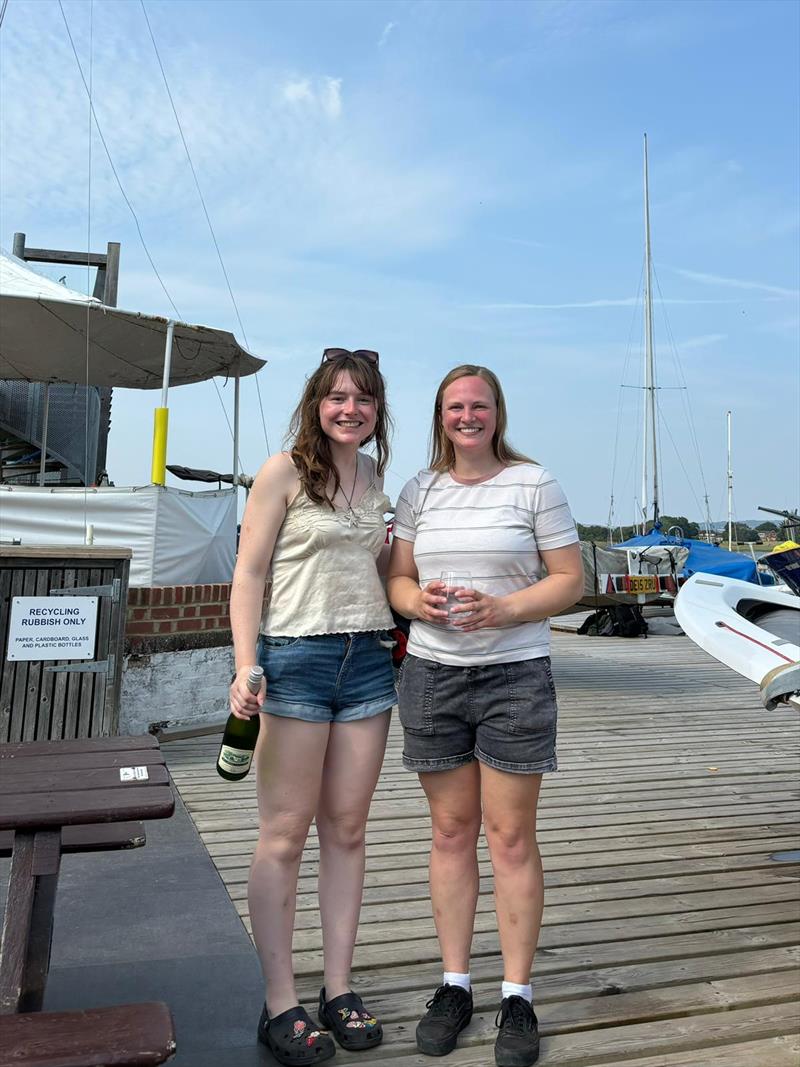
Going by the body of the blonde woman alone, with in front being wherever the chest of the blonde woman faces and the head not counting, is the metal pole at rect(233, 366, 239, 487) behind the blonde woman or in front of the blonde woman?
behind

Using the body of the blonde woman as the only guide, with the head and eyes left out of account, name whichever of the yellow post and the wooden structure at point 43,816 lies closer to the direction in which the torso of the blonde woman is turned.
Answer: the wooden structure

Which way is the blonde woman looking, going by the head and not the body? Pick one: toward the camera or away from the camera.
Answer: toward the camera

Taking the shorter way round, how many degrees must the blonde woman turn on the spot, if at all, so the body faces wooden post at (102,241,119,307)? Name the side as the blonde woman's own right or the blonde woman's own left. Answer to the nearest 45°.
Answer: approximately 135° to the blonde woman's own right

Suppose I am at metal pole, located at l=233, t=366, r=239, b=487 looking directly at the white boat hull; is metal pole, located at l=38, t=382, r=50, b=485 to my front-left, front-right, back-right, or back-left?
back-right

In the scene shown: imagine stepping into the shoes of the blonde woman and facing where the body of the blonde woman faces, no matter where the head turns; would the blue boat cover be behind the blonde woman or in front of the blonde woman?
behind

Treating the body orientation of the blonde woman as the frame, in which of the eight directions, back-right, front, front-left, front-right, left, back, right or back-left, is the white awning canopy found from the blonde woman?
back-right

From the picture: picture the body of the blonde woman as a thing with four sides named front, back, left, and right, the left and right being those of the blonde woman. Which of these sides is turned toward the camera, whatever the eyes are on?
front

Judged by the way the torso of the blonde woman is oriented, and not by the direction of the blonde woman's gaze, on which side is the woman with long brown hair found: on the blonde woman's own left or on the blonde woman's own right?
on the blonde woman's own right

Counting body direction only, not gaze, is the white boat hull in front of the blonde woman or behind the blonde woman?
behind

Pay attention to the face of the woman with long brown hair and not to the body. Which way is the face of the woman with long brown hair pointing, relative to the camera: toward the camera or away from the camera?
toward the camera
